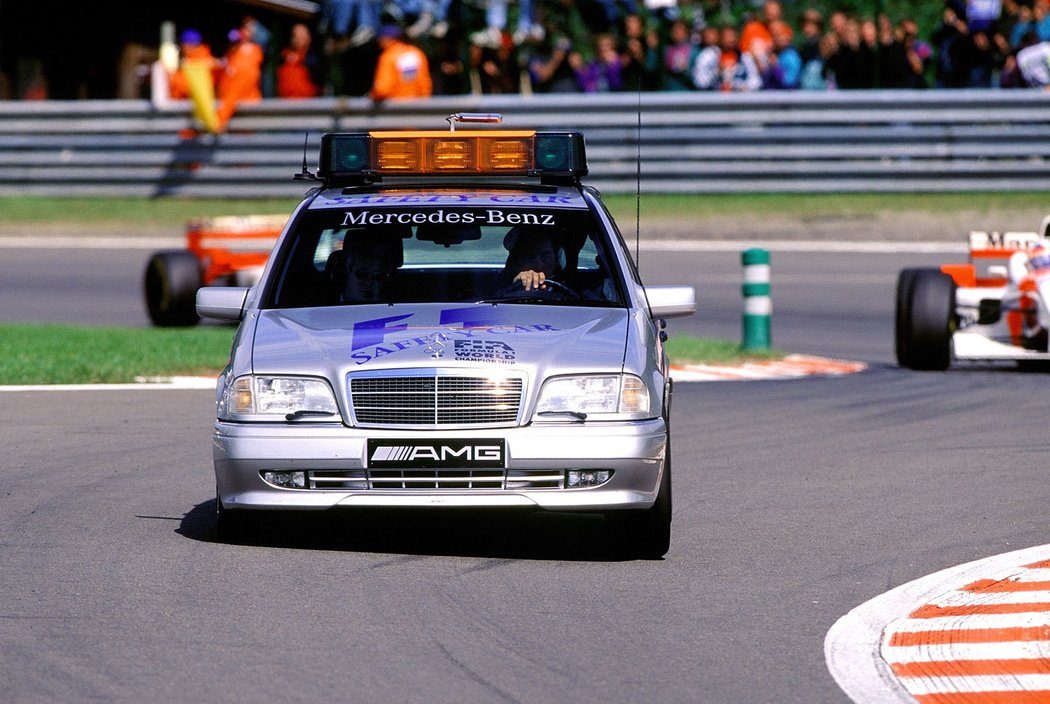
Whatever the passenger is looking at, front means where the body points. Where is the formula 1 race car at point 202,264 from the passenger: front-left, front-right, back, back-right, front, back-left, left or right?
back

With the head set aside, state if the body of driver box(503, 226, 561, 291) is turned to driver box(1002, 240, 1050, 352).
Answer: no

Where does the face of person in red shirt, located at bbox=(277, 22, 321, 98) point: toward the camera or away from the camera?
toward the camera

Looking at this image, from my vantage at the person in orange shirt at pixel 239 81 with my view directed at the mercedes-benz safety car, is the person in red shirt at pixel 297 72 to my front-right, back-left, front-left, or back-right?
back-left

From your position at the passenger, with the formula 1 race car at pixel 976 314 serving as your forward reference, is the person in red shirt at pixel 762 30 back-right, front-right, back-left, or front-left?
front-left

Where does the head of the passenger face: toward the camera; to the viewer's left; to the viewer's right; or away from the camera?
toward the camera

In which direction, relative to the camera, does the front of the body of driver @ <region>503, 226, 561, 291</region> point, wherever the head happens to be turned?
toward the camera

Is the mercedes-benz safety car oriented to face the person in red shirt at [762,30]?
no

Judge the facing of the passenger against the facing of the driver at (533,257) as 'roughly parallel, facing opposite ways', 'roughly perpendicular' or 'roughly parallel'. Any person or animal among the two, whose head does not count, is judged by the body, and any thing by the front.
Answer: roughly parallel

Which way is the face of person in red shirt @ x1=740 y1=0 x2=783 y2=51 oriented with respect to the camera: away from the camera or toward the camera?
toward the camera

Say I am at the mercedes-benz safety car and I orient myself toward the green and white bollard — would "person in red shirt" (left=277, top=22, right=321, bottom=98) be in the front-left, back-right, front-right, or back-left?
front-left

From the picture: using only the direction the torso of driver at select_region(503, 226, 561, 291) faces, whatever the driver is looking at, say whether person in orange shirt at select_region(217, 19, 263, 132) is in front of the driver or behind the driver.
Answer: behind

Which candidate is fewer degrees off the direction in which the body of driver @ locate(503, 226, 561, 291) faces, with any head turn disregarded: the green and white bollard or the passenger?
the passenger

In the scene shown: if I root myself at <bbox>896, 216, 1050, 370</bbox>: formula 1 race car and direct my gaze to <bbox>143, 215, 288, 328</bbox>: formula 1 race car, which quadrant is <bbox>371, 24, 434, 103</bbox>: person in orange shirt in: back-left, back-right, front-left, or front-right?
front-right

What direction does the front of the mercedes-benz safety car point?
toward the camera

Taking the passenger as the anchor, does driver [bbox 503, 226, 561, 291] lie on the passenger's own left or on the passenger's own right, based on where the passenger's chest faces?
on the passenger's own left

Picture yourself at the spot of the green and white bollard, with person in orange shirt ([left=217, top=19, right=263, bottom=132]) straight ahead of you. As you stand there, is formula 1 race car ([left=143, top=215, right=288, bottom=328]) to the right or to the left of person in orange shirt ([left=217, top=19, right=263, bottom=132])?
left

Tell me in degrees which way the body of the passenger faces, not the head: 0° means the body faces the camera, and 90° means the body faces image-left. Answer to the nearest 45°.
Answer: approximately 0°

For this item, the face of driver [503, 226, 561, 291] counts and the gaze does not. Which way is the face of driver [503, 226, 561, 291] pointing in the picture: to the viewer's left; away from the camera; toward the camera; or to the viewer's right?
toward the camera
